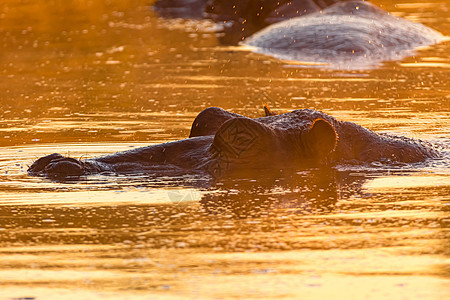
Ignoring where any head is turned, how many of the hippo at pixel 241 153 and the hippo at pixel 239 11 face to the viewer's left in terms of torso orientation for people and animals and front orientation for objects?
2

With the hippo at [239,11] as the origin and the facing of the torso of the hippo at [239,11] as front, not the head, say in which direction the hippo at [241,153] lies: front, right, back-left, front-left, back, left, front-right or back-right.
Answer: left

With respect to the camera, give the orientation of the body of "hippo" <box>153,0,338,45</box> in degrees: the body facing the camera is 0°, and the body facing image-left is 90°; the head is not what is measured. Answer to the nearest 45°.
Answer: approximately 90°

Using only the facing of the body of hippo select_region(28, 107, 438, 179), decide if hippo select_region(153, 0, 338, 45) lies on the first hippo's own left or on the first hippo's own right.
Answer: on the first hippo's own right

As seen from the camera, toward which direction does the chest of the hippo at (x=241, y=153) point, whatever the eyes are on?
to the viewer's left
